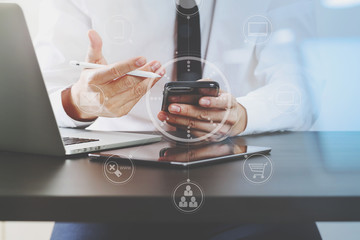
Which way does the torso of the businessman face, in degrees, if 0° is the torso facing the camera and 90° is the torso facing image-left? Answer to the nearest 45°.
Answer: approximately 0°

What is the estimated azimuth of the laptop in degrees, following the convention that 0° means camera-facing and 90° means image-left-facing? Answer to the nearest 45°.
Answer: approximately 225°

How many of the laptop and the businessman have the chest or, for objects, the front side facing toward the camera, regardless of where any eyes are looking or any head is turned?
1
